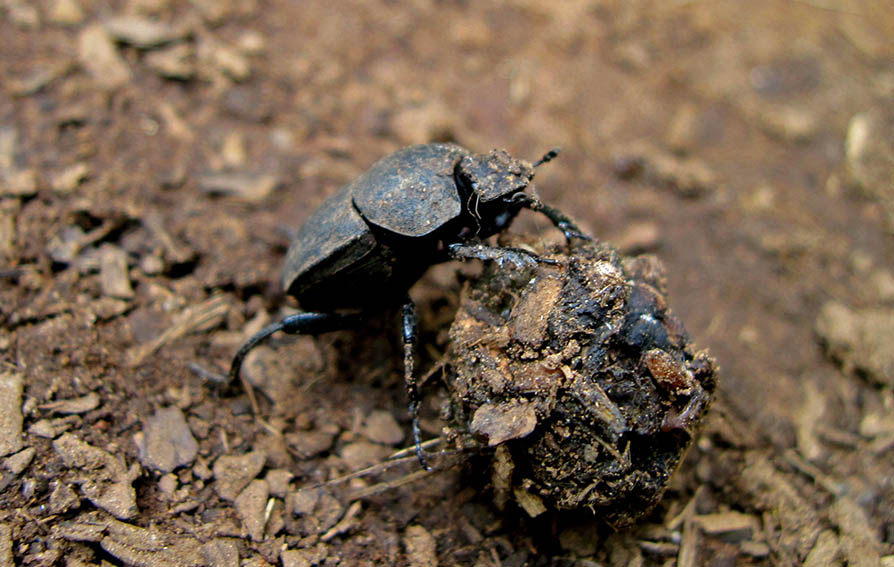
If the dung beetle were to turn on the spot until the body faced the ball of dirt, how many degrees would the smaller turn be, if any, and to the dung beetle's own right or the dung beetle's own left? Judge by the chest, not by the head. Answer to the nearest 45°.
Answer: approximately 45° to the dung beetle's own right

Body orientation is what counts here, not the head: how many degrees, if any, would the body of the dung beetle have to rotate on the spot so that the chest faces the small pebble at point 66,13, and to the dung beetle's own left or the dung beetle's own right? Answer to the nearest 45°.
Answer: approximately 135° to the dung beetle's own left

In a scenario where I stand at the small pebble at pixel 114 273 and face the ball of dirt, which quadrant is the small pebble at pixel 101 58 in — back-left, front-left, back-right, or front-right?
back-left

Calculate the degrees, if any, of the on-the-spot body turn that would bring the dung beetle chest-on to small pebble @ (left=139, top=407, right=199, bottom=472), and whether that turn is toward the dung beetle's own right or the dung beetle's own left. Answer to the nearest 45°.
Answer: approximately 135° to the dung beetle's own right

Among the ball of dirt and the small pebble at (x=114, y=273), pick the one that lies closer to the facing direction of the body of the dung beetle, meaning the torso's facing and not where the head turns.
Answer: the ball of dirt

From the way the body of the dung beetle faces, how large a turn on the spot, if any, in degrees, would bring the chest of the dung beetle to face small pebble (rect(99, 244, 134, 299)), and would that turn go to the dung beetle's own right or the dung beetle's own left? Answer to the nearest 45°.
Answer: approximately 180°

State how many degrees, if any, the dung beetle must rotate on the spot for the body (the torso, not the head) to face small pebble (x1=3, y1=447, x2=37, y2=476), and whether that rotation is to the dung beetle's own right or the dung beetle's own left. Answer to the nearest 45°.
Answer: approximately 135° to the dung beetle's own right

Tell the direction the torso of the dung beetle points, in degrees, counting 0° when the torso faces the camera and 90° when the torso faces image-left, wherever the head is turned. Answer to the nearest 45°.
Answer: approximately 270°

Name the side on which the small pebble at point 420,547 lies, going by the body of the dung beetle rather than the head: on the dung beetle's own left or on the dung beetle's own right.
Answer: on the dung beetle's own right

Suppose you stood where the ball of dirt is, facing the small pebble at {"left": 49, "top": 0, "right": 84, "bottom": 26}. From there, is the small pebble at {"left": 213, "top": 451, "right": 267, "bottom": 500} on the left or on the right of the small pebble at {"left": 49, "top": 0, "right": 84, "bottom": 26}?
left

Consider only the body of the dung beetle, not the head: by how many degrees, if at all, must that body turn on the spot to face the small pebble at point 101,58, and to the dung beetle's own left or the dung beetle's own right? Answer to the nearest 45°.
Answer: approximately 135° to the dung beetle's own left
